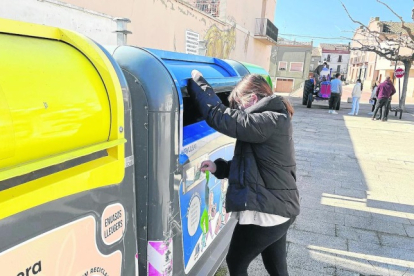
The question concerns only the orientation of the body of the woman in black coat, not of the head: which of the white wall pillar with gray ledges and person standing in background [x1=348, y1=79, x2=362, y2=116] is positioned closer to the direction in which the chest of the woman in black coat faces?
the white wall pillar with gray ledges

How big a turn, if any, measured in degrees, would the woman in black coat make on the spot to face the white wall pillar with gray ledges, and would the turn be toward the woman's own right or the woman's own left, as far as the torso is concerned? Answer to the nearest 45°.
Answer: approximately 45° to the woman's own right

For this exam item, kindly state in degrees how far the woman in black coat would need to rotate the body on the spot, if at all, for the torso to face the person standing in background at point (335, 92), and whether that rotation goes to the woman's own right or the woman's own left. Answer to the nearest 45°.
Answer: approximately 90° to the woman's own right

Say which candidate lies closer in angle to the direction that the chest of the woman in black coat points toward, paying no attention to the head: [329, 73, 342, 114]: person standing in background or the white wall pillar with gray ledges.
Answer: the white wall pillar with gray ledges

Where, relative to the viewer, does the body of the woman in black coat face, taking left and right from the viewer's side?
facing to the left of the viewer
